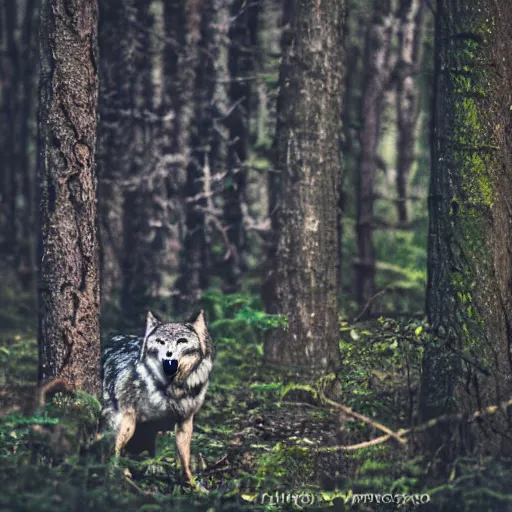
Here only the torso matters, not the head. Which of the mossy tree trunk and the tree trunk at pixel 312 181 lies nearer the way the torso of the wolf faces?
the mossy tree trunk

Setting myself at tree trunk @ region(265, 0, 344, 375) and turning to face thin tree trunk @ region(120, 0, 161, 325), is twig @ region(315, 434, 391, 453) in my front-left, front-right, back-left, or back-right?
back-left

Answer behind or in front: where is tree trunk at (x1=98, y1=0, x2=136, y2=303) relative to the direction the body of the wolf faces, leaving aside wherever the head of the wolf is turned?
behind

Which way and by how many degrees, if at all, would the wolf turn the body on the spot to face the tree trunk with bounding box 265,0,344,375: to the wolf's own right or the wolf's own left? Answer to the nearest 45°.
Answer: approximately 90° to the wolf's own left

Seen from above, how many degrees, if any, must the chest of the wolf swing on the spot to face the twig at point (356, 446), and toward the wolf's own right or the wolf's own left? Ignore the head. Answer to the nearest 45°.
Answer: approximately 45° to the wolf's own left

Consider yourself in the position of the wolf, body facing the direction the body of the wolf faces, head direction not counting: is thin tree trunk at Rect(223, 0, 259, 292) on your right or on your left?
on your left

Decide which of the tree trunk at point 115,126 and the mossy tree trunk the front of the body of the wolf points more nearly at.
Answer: the mossy tree trunk
